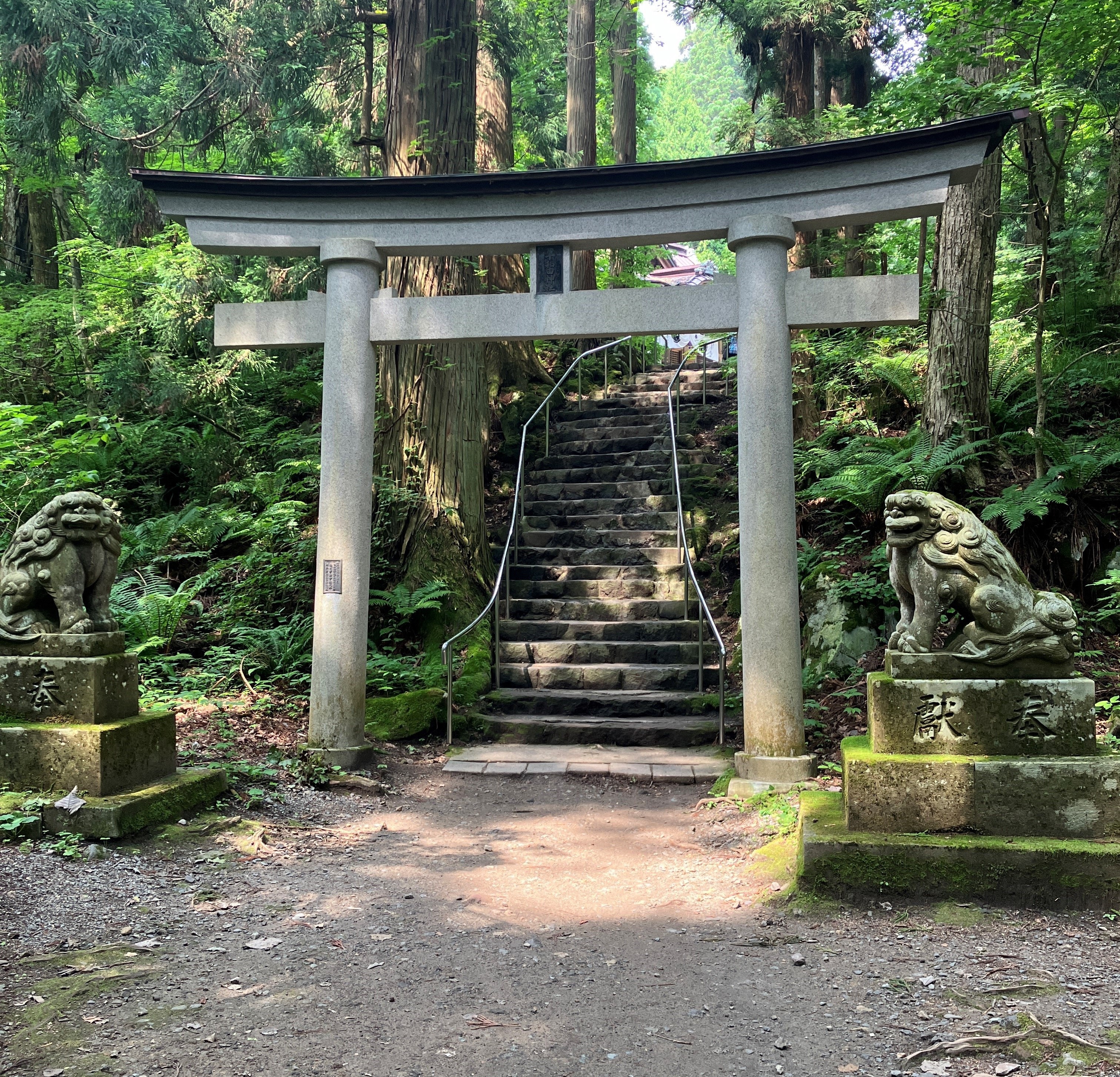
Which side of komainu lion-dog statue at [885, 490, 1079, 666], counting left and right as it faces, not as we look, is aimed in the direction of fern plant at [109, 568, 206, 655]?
front

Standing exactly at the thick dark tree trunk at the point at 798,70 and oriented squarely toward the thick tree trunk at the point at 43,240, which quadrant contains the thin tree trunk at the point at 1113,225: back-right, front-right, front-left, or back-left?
back-left

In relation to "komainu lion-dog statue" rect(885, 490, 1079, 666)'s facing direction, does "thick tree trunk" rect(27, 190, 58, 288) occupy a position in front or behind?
in front

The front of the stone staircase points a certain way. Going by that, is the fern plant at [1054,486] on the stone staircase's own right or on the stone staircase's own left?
on the stone staircase's own left

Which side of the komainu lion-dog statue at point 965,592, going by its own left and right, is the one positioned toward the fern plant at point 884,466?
right

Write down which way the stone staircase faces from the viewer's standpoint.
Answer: facing the viewer

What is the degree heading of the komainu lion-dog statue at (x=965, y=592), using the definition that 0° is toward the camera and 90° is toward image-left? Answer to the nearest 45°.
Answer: approximately 90°

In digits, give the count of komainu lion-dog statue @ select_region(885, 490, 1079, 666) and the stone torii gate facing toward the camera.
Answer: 1

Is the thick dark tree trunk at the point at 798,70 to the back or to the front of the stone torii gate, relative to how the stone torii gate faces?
to the back
